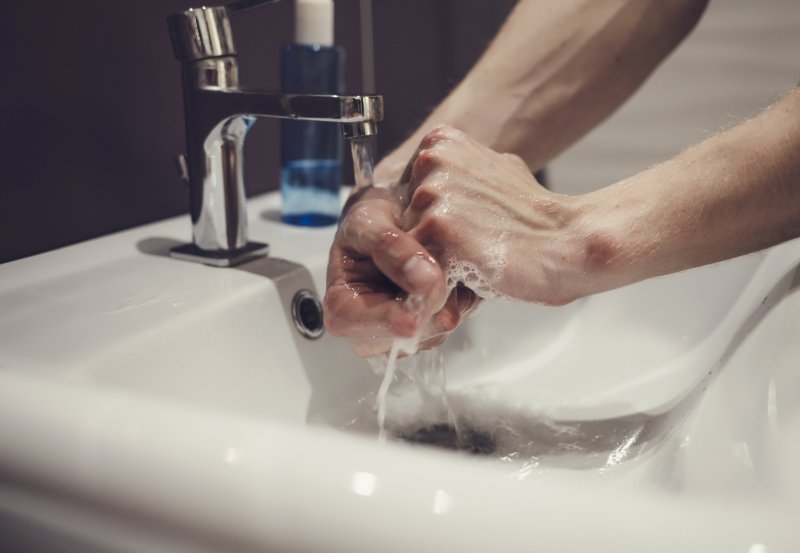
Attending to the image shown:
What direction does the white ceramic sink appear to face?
to the viewer's right
